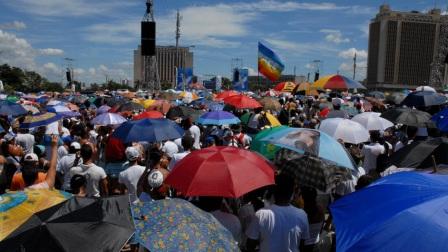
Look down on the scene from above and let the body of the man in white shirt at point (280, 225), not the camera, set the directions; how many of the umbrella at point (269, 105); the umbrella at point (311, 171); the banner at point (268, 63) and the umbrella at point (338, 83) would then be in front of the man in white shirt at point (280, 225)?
4

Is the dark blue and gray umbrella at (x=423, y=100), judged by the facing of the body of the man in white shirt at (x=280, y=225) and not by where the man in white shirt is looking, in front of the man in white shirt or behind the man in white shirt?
in front

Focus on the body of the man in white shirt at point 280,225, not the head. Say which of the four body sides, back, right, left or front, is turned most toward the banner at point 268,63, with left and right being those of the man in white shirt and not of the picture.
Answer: front

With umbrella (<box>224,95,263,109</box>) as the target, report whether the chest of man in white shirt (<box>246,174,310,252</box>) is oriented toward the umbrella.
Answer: yes

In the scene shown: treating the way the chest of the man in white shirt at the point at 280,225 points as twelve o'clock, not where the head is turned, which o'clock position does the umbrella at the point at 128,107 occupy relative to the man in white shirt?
The umbrella is roughly at 11 o'clock from the man in white shirt.

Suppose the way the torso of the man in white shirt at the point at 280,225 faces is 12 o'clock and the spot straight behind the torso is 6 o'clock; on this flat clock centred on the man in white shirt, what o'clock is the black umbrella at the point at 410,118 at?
The black umbrella is roughly at 1 o'clock from the man in white shirt.

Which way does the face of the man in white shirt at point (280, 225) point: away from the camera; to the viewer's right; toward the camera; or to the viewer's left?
away from the camera

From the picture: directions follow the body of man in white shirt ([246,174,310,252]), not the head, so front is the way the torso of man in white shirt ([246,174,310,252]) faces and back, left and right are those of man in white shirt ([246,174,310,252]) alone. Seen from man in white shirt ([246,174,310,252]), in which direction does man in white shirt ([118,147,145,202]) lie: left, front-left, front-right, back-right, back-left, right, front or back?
front-left

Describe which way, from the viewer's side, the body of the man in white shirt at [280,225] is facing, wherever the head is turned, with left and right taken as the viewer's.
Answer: facing away from the viewer

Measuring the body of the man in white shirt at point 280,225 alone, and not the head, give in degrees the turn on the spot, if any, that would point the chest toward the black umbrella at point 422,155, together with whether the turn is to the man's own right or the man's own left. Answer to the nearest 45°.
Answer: approximately 45° to the man's own right

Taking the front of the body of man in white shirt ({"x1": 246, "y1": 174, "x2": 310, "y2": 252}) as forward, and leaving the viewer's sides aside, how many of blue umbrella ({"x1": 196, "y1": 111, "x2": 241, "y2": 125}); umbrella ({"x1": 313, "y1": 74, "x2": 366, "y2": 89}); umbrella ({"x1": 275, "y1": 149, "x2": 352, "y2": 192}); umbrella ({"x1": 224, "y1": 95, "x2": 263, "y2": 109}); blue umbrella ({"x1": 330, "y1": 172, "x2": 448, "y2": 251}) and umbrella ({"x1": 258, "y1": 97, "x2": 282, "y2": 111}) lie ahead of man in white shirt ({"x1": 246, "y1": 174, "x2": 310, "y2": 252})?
5

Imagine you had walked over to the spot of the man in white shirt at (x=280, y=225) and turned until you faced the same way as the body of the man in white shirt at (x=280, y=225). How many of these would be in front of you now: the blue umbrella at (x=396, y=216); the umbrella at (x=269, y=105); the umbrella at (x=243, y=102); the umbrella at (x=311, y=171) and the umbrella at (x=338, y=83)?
4

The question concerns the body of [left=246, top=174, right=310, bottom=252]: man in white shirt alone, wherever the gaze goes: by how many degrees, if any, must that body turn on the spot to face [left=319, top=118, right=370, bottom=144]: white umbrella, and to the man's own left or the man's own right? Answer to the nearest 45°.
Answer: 0° — they already face it

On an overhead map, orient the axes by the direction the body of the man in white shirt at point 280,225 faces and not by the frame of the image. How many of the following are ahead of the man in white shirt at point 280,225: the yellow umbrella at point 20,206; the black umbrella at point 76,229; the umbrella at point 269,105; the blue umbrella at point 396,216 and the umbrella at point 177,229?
1

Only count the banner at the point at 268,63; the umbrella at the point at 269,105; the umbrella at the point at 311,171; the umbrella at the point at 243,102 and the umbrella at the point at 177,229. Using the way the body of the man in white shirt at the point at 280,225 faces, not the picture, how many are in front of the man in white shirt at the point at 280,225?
4

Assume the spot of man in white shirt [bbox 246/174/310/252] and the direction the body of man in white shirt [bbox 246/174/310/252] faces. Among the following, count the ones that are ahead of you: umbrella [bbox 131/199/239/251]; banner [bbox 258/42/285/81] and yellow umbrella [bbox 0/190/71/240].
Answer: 1

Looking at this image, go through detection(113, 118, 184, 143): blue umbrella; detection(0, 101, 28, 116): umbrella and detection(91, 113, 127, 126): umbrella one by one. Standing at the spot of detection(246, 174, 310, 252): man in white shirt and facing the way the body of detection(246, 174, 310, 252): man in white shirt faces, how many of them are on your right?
0

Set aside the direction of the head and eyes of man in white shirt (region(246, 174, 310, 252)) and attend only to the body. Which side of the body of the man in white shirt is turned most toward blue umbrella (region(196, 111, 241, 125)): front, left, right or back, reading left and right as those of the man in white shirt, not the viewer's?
front

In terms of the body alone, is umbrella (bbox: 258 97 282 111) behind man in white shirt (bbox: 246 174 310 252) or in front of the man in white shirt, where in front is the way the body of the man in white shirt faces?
in front

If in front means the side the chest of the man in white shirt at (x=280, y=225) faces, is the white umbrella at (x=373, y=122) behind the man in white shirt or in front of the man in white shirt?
in front
